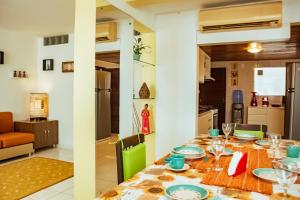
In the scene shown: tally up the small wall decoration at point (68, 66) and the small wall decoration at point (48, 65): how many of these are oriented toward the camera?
2

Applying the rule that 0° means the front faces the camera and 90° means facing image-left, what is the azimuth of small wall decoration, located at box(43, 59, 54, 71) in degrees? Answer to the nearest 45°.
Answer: approximately 0°

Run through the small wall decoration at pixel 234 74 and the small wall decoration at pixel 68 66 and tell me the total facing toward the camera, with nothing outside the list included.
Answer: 2

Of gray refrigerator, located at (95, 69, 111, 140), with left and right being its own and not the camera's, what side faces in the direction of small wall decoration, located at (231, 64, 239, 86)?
left

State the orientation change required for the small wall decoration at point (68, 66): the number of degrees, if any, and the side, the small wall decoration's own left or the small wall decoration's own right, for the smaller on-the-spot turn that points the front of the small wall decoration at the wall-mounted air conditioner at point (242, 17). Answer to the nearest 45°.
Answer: approximately 45° to the small wall decoration's own left

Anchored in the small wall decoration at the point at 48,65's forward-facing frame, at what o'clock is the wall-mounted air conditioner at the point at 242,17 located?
The wall-mounted air conditioner is roughly at 11 o'clock from the small wall decoration.

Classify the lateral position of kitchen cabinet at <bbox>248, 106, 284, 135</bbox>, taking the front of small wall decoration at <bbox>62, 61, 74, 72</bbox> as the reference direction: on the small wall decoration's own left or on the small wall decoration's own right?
on the small wall decoration's own left

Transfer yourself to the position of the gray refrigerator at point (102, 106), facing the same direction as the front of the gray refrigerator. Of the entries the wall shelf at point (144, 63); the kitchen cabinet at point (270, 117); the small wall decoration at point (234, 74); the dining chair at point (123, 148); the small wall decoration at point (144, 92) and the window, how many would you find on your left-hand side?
5

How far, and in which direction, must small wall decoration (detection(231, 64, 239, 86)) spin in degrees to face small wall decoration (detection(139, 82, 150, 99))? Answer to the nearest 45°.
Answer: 0° — it already faces it

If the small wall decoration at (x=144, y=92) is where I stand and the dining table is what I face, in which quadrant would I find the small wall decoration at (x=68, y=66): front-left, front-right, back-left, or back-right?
back-right
